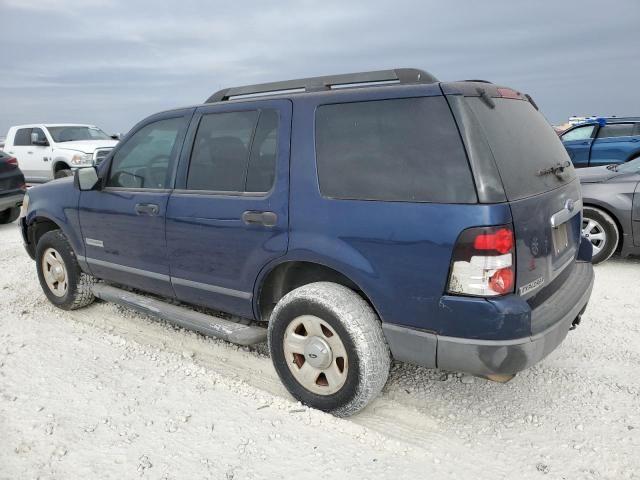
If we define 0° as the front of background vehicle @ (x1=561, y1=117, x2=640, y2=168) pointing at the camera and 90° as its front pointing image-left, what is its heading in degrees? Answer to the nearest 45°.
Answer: approximately 90°

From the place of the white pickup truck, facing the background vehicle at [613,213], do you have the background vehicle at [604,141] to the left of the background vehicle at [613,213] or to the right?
left

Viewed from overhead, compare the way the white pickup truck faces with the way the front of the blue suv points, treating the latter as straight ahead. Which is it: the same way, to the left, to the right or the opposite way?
the opposite way

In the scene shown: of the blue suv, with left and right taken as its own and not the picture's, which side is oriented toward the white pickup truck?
front

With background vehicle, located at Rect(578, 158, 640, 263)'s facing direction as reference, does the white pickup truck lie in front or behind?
in front

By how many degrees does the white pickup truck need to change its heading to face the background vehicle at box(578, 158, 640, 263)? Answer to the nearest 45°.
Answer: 0° — it already faces it

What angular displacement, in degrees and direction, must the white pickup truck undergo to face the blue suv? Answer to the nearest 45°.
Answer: approximately 45° to its right

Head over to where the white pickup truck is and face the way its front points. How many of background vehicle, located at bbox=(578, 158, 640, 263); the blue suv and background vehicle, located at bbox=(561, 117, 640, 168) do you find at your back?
0

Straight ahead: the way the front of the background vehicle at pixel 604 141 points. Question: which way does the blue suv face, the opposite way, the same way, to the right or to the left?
the same way

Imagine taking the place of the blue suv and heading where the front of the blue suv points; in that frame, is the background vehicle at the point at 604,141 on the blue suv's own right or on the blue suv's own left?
on the blue suv's own right

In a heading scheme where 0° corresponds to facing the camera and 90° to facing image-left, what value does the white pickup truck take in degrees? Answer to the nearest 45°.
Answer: approximately 315°

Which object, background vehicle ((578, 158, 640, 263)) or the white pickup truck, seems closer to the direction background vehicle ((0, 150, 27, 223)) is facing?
the white pickup truck

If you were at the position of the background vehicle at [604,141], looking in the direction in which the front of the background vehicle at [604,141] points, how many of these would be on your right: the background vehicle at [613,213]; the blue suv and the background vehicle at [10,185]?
0

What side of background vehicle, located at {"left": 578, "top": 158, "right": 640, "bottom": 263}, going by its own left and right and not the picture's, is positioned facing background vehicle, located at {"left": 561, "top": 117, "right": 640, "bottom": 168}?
right

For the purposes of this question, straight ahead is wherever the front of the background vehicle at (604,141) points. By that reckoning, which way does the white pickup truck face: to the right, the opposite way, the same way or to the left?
the opposite way

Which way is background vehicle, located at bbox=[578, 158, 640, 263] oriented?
to the viewer's left
